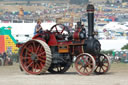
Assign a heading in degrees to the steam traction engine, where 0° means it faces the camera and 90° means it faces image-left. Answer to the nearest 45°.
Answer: approximately 315°
